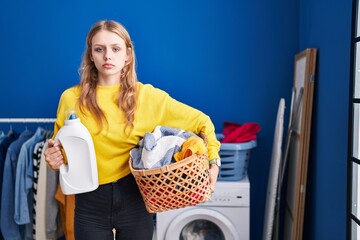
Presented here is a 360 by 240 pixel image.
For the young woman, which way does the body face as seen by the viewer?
toward the camera

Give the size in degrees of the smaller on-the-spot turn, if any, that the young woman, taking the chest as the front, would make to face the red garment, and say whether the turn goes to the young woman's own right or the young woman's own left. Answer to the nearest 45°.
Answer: approximately 135° to the young woman's own left

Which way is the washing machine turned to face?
toward the camera

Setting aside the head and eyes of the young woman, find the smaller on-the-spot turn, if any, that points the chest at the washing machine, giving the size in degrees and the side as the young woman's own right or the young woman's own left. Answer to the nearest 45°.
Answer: approximately 135° to the young woman's own left

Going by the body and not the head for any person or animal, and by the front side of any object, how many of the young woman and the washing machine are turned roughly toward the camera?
2

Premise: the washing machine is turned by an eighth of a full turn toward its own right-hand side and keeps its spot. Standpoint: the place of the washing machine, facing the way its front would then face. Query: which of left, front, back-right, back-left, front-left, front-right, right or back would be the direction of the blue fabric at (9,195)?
front-right

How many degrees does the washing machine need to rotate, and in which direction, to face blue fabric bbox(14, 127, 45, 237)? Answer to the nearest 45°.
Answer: approximately 90° to its right
